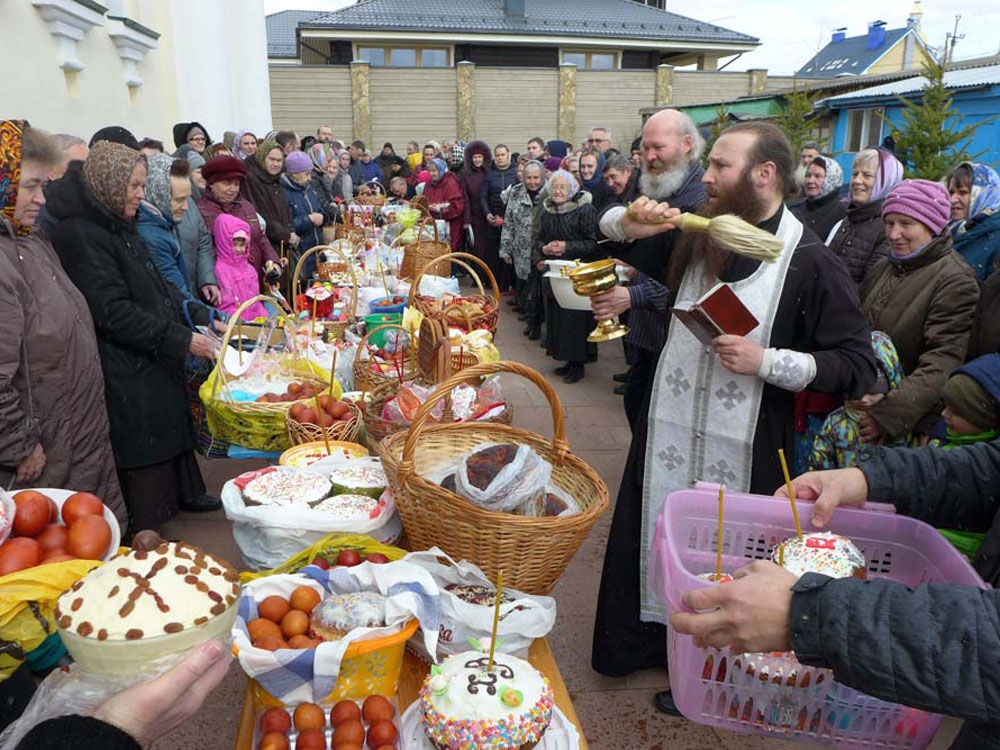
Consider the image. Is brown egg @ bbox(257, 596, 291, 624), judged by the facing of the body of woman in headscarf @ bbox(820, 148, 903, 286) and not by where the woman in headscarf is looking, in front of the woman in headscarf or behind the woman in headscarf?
in front

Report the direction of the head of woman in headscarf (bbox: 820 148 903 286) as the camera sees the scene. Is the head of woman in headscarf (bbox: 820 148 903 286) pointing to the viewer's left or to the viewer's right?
to the viewer's left

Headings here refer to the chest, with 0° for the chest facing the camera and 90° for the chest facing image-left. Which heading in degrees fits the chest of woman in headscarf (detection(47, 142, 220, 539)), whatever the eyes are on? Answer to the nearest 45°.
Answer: approximately 270°

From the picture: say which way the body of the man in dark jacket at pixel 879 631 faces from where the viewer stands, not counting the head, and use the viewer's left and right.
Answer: facing to the left of the viewer

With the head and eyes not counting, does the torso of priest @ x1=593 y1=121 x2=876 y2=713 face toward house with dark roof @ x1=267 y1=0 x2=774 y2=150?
no

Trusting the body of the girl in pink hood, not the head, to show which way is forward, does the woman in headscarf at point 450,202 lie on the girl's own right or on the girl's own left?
on the girl's own left

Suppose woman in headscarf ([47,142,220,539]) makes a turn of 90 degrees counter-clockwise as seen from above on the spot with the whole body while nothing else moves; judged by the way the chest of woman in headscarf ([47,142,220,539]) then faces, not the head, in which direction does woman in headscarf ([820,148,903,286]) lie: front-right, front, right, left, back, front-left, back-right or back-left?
right

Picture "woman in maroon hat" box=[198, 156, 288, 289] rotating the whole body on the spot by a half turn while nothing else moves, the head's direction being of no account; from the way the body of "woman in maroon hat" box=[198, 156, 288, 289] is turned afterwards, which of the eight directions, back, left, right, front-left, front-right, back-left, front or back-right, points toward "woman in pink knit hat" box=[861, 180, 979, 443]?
back

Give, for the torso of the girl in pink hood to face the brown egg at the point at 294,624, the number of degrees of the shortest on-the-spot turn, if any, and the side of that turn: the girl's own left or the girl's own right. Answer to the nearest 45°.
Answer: approximately 45° to the girl's own right

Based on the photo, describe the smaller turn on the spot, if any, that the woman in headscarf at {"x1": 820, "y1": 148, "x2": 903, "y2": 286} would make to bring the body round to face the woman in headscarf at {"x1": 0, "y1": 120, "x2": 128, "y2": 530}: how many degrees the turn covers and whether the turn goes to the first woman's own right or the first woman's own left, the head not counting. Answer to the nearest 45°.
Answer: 0° — they already face them

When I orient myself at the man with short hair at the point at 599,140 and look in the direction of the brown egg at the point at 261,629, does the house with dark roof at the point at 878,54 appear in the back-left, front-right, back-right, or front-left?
back-left

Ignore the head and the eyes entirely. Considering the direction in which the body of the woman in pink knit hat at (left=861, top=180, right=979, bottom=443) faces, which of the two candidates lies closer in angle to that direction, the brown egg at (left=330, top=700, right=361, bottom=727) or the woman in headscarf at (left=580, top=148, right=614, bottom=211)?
the brown egg

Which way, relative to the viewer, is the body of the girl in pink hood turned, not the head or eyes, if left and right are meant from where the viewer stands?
facing the viewer and to the right of the viewer

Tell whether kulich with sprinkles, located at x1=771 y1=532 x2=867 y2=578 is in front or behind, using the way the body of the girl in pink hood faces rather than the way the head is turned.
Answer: in front
